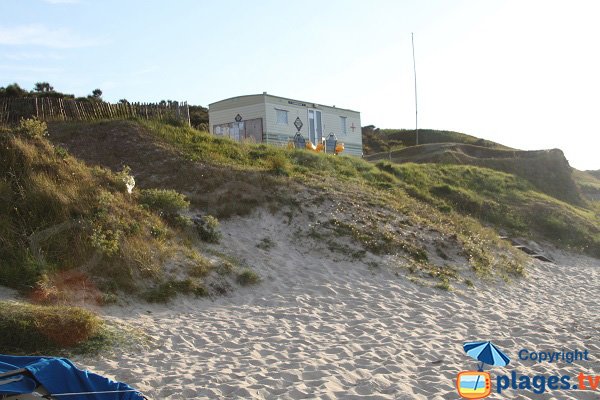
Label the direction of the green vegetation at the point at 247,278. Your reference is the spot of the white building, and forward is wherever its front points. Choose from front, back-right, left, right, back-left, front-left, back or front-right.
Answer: front-right

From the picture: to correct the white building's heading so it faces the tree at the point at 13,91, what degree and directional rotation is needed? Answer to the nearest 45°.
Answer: approximately 135° to its right

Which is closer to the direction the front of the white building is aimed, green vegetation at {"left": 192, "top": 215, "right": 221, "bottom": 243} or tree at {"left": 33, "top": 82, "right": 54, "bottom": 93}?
the green vegetation

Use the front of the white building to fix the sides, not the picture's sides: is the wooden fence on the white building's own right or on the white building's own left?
on the white building's own right

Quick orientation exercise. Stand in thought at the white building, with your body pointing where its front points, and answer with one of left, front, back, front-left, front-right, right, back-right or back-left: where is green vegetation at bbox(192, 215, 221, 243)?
front-right
